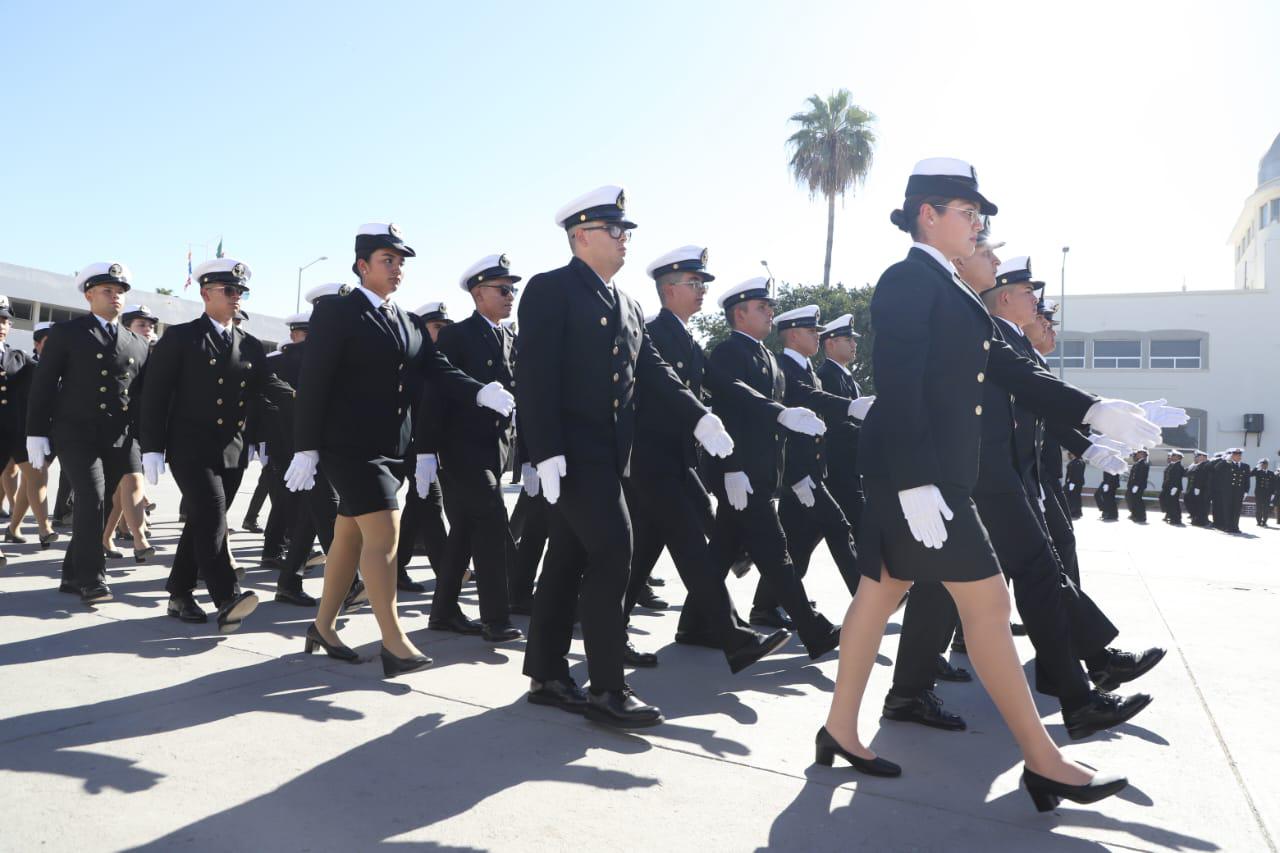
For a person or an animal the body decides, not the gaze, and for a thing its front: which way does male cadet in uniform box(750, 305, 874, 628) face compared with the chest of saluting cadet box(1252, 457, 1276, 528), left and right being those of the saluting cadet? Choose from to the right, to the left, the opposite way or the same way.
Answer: to the left

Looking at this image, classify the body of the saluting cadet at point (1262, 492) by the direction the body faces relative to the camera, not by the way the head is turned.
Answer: toward the camera

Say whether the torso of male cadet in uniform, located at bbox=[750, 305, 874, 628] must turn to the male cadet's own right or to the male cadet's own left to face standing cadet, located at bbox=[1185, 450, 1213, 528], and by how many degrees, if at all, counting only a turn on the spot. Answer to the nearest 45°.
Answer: approximately 45° to the male cadet's own left

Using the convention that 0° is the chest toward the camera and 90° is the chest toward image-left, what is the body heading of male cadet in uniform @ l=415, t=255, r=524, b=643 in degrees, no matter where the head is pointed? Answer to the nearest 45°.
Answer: approximately 315°

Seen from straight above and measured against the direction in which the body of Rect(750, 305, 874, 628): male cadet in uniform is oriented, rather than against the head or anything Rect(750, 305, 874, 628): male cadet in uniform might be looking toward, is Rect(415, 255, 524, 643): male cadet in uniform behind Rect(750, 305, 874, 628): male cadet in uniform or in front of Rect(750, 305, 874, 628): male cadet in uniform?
behind

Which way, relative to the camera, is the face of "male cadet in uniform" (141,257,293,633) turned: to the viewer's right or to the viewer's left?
to the viewer's right

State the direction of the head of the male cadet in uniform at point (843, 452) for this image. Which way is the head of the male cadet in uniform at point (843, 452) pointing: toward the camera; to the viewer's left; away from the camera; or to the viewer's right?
to the viewer's right

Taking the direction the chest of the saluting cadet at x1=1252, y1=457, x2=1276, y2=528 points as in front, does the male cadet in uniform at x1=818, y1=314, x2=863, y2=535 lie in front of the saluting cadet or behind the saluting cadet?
in front

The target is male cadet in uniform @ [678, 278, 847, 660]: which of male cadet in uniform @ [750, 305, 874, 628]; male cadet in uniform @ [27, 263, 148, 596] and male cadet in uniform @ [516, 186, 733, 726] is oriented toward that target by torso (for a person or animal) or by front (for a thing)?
male cadet in uniform @ [27, 263, 148, 596]

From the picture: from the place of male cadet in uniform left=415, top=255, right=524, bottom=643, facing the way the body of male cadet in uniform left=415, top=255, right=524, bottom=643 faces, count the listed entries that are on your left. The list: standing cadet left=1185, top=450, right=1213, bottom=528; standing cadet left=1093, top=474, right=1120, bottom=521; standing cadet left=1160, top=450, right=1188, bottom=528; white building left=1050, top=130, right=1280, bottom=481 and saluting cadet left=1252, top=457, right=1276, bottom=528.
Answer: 5

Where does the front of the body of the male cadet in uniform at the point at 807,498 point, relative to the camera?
to the viewer's right

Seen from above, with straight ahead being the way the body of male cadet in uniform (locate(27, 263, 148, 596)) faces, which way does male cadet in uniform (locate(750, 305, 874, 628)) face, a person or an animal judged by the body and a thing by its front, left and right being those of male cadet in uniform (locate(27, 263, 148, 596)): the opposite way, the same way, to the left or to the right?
the same way

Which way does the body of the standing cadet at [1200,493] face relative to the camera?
to the viewer's left
